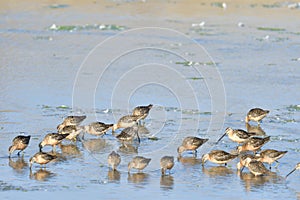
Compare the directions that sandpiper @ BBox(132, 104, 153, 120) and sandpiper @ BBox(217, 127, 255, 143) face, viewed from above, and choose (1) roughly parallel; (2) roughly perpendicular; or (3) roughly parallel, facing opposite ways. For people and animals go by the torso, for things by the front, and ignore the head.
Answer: roughly parallel

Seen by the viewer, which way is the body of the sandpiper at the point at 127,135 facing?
to the viewer's right

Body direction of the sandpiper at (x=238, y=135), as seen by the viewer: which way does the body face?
to the viewer's left

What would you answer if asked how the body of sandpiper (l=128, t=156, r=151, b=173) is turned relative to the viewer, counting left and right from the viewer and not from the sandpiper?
facing to the left of the viewer

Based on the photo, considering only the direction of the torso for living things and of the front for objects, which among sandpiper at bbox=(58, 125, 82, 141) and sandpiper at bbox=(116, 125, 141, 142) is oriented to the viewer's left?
sandpiper at bbox=(58, 125, 82, 141)

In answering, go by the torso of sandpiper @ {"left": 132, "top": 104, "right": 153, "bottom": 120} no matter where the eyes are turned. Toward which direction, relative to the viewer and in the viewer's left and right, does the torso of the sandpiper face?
facing to the left of the viewer

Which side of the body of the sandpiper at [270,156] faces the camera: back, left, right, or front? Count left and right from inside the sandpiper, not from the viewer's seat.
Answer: left

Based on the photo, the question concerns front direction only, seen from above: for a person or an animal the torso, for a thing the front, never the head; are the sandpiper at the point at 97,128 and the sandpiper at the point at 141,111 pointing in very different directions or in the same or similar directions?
same or similar directions

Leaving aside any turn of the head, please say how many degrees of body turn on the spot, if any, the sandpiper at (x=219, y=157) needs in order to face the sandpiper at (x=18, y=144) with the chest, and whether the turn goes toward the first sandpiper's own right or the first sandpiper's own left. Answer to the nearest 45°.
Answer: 0° — it already faces it

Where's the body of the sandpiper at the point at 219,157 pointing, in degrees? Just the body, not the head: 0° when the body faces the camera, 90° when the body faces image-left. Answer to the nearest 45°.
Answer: approximately 90°

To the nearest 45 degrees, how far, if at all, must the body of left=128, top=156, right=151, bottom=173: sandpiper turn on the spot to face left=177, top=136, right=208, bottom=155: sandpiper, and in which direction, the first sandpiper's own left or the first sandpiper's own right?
approximately 135° to the first sandpiper's own right
